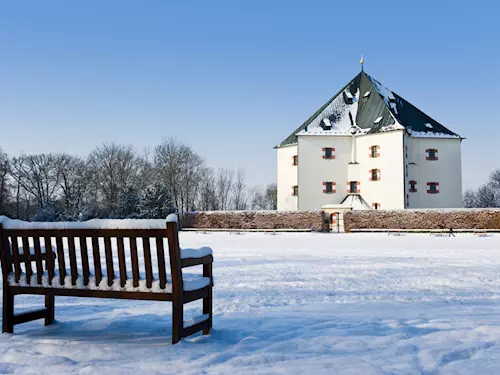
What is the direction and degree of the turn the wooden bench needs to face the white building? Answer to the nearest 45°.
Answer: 0° — it already faces it

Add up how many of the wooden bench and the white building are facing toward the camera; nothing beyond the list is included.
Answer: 1

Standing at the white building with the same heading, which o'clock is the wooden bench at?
The wooden bench is roughly at 12 o'clock from the white building.

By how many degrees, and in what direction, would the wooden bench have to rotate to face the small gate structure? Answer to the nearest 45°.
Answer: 0° — it already faces it

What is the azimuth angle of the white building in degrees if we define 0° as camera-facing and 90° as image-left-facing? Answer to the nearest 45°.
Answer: approximately 0°

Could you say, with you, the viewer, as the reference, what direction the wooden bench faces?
facing away from the viewer and to the right of the viewer

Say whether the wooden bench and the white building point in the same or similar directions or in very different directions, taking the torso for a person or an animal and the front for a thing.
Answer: very different directions
